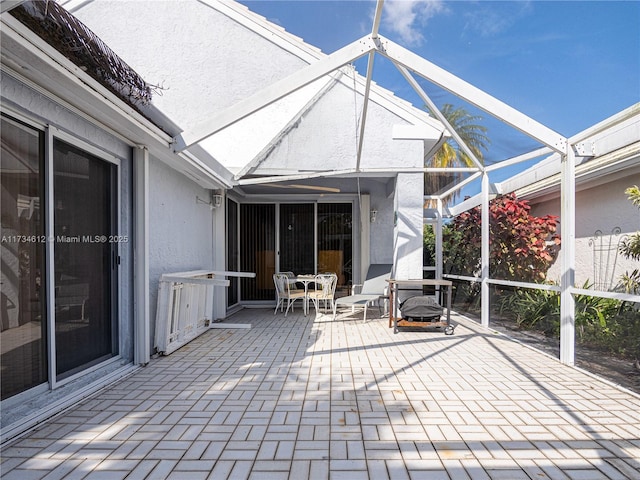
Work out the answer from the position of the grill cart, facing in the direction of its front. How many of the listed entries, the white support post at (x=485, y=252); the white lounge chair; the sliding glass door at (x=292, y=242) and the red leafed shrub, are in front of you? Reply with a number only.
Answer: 0

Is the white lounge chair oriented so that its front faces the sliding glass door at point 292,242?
no

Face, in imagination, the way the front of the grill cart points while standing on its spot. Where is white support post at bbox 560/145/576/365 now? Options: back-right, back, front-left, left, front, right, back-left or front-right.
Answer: front-left

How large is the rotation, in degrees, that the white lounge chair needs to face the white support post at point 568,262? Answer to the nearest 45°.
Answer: approximately 90° to its left

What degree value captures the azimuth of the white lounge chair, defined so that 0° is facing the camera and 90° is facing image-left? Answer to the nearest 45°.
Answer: approximately 45°

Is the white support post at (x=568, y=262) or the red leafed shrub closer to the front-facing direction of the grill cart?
the white support post

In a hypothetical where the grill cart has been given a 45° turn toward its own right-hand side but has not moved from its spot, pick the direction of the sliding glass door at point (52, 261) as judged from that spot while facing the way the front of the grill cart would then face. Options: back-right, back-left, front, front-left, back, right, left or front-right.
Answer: front

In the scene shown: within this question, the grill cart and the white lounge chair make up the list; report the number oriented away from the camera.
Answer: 0

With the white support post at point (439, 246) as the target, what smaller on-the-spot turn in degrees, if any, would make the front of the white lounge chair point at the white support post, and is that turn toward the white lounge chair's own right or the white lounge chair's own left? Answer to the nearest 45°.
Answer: approximately 180°

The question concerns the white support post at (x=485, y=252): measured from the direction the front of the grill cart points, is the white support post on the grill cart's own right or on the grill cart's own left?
on the grill cart's own left

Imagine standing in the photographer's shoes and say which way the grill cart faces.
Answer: facing the viewer
